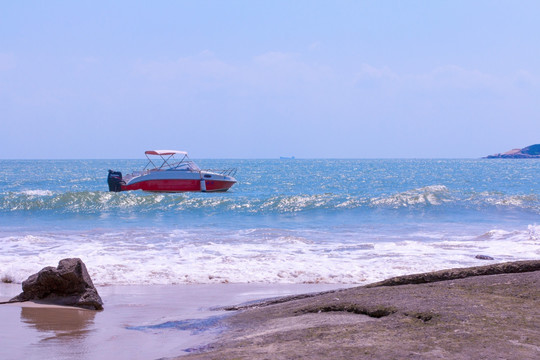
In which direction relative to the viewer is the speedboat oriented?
to the viewer's right

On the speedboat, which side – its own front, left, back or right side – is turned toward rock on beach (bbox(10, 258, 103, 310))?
right
